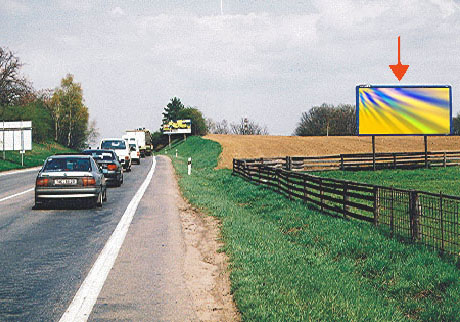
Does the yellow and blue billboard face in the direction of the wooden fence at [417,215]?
yes

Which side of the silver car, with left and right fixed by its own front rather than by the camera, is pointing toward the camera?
back

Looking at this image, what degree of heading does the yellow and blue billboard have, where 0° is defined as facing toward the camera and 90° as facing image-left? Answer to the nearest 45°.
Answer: approximately 0°

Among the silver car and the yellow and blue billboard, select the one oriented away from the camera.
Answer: the silver car

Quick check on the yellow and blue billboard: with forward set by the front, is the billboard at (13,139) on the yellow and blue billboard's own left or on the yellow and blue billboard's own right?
on the yellow and blue billboard's own right

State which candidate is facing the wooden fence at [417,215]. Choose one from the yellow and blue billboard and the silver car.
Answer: the yellow and blue billboard

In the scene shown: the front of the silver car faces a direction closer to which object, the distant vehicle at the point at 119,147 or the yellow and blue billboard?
the distant vehicle

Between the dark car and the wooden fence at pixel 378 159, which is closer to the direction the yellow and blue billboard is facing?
the dark car

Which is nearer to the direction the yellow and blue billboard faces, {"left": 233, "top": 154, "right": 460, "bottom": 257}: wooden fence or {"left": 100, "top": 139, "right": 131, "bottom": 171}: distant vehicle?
the wooden fence

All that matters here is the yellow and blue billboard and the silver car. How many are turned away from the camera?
1
